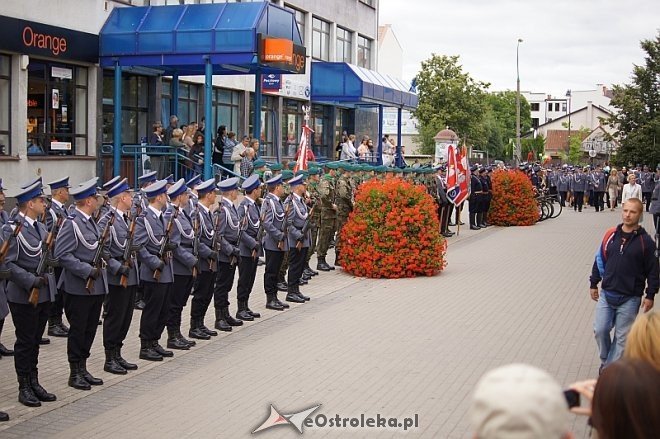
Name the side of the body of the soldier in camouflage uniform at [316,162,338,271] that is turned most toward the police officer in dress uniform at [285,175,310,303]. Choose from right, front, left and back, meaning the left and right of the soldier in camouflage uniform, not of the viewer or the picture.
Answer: right

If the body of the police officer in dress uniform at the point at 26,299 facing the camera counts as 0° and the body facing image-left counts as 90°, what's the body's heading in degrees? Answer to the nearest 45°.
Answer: approximately 315°

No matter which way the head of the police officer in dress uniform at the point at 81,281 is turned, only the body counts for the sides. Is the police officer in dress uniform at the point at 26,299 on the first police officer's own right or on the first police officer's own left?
on the first police officer's own right

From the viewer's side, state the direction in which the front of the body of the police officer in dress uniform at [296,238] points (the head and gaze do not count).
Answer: to the viewer's right

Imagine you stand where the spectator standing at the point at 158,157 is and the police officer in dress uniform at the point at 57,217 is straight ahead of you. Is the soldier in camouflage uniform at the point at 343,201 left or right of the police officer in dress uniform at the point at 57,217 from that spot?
left

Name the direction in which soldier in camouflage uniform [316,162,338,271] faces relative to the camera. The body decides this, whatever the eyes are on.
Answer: to the viewer's right

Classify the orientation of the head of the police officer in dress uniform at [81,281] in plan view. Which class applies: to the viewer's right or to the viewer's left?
to the viewer's right

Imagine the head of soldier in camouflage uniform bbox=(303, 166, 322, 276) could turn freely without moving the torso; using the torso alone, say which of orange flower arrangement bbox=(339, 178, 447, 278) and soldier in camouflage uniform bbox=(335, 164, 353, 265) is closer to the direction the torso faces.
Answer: the orange flower arrangement

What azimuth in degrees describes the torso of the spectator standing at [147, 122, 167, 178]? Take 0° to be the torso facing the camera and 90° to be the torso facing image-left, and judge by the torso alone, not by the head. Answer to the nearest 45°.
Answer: approximately 315°

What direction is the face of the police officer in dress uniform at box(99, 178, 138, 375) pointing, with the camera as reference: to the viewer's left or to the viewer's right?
to the viewer's right

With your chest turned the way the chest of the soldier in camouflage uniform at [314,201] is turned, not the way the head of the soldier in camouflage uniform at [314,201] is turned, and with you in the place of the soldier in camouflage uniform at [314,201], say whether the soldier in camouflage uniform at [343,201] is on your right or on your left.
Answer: on your left

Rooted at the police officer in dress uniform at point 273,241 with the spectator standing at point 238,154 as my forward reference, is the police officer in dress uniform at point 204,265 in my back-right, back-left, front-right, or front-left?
back-left
